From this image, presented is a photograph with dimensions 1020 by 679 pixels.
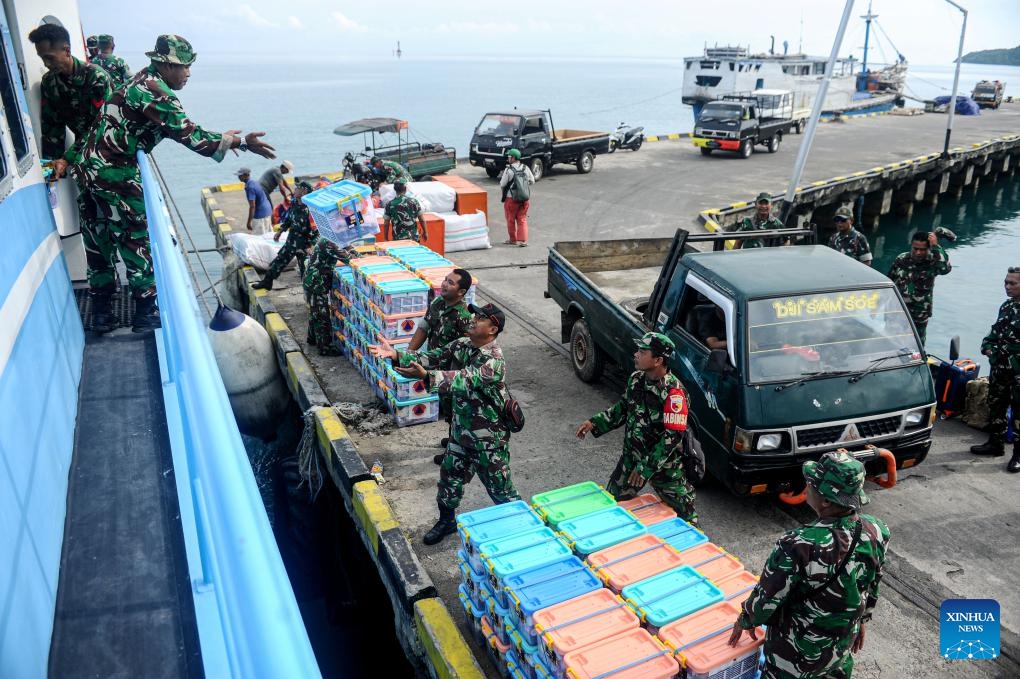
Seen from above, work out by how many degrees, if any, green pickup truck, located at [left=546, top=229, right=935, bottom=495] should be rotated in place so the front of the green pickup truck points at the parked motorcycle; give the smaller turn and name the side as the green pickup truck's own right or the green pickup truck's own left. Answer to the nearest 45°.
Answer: approximately 135° to the green pickup truck's own left

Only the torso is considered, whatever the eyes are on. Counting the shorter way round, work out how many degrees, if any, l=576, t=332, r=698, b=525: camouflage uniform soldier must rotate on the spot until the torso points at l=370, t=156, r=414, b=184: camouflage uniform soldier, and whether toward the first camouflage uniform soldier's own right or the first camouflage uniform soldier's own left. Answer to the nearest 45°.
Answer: approximately 90° to the first camouflage uniform soldier's own right

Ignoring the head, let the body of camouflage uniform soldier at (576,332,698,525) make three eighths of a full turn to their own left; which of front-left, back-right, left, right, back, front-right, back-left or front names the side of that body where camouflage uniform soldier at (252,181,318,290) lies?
back-left

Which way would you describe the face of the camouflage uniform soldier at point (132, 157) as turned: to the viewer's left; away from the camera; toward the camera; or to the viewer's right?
to the viewer's right

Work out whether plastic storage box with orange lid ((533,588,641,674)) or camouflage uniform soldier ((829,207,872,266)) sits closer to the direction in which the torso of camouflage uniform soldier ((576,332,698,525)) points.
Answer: the plastic storage box with orange lid

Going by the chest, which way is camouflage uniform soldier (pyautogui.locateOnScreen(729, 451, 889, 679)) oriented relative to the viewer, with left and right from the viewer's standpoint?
facing away from the viewer and to the left of the viewer

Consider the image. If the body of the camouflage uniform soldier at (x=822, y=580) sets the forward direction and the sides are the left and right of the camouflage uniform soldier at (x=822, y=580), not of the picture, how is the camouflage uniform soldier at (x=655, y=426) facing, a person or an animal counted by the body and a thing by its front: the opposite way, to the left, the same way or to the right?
to the left

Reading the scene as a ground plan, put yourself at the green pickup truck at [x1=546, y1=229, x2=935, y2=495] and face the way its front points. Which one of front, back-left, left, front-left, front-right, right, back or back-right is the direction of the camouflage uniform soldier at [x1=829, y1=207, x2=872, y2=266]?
back-left

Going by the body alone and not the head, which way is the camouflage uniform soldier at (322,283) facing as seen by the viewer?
to the viewer's right

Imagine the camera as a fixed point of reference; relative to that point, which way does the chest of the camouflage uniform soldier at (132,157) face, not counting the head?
to the viewer's right

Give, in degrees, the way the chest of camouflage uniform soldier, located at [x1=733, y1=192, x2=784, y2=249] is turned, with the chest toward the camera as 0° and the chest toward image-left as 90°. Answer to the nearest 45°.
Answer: approximately 0°
